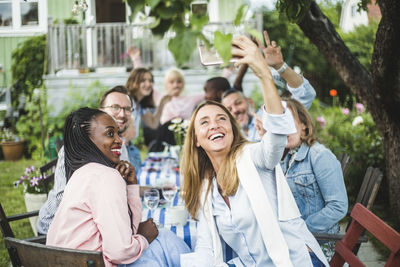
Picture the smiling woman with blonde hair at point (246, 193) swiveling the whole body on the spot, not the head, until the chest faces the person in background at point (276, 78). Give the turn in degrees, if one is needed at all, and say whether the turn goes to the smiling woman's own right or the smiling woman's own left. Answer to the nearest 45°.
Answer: approximately 135° to the smiling woman's own right

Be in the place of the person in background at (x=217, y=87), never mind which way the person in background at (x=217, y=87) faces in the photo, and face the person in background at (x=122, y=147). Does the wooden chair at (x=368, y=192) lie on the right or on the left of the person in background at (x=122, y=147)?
left

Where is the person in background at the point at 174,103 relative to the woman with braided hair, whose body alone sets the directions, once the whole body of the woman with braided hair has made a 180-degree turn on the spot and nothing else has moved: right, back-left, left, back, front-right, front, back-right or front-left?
right

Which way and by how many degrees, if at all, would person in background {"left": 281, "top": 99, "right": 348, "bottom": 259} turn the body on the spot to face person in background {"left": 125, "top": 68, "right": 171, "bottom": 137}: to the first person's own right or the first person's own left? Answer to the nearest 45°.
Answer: approximately 90° to the first person's own right

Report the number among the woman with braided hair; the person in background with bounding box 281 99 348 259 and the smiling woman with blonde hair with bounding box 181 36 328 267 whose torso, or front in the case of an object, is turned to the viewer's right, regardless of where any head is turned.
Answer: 1

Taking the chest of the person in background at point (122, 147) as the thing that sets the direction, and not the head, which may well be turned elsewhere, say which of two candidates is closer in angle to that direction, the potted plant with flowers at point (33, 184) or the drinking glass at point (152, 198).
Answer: the drinking glass

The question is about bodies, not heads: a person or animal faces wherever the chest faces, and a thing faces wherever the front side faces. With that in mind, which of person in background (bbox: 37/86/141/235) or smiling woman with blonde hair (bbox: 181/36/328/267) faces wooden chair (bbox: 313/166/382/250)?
the person in background

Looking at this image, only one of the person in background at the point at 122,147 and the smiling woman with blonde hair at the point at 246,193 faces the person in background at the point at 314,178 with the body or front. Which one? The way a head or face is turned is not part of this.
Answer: the person in background at the point at 122,147

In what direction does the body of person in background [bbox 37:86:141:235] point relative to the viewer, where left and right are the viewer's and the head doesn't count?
facing the viewer and to the right of the viewer

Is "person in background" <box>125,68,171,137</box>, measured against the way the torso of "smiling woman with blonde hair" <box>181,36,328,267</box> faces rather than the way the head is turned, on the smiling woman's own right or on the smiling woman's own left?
on the smiling woman's own right

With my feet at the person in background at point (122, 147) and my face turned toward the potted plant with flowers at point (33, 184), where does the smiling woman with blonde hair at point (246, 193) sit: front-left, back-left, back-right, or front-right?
back-left
